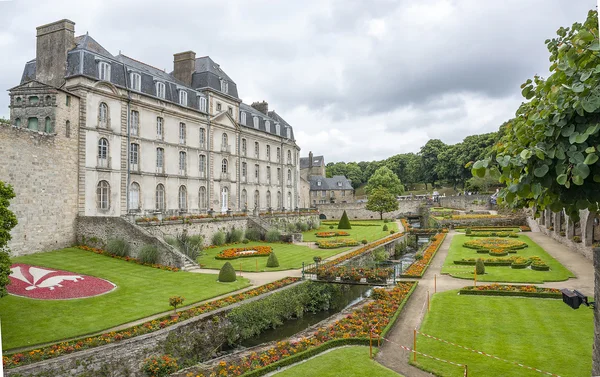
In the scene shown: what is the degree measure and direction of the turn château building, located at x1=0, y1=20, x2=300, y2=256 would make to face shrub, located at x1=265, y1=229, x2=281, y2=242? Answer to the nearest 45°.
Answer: approximately 45° to its left

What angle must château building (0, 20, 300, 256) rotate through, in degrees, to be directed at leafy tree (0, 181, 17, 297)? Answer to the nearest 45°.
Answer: approximately 45° to its right

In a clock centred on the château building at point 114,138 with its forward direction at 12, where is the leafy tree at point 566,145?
The leafy tree is roughly at 1 o'clock from the château building.

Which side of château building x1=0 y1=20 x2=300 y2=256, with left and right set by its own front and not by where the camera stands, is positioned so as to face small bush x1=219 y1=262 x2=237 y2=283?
front

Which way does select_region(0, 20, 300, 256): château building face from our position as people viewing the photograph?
facing the viewer and to the right of the viewer

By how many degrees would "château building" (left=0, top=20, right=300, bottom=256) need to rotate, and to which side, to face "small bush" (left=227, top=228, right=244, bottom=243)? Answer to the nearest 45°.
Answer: approximately 90° to its left

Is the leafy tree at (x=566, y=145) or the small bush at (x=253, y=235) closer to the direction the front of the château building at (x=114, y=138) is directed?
the leafy tree

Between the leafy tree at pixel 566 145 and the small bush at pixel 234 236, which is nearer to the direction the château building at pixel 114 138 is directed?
the leafy tree

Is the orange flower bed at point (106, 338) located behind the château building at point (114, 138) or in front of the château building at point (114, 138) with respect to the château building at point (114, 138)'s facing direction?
in front

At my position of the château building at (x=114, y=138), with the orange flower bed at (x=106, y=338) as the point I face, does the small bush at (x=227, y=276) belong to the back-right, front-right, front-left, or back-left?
front-left

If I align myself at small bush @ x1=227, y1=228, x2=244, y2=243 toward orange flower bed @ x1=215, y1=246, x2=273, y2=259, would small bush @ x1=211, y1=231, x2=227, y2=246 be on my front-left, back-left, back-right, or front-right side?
front-right

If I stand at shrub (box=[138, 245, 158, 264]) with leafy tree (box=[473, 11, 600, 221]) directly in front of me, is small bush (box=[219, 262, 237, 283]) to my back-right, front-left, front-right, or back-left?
front-left
